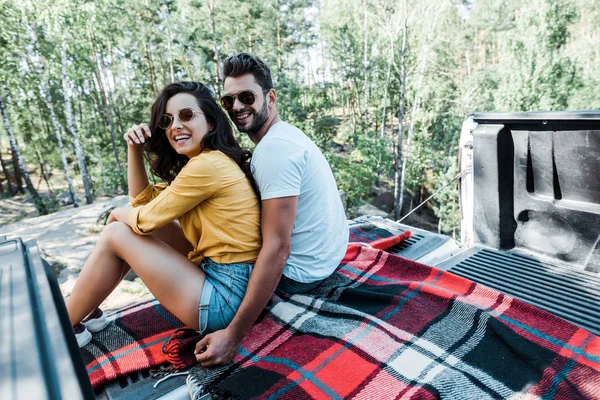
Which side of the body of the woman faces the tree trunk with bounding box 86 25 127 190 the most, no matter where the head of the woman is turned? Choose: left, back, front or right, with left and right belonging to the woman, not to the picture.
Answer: right

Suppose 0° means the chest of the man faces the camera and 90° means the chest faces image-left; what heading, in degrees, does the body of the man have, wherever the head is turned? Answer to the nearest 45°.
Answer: approximately 90°

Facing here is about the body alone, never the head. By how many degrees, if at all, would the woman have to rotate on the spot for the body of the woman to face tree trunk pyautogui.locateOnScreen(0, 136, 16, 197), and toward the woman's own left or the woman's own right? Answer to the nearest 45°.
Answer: approximately 90° to the woman's own right

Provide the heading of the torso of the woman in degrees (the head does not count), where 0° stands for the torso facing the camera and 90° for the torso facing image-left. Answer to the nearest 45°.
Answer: approximately 90°

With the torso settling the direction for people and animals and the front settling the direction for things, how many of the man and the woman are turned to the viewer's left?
2

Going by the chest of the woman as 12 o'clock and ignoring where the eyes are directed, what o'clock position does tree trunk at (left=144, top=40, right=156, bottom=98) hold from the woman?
The tree trunk is roughly at 3 o'clock from the woman.

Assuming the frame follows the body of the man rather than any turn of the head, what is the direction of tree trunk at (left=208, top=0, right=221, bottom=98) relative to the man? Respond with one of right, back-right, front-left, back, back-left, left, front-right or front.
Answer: right
